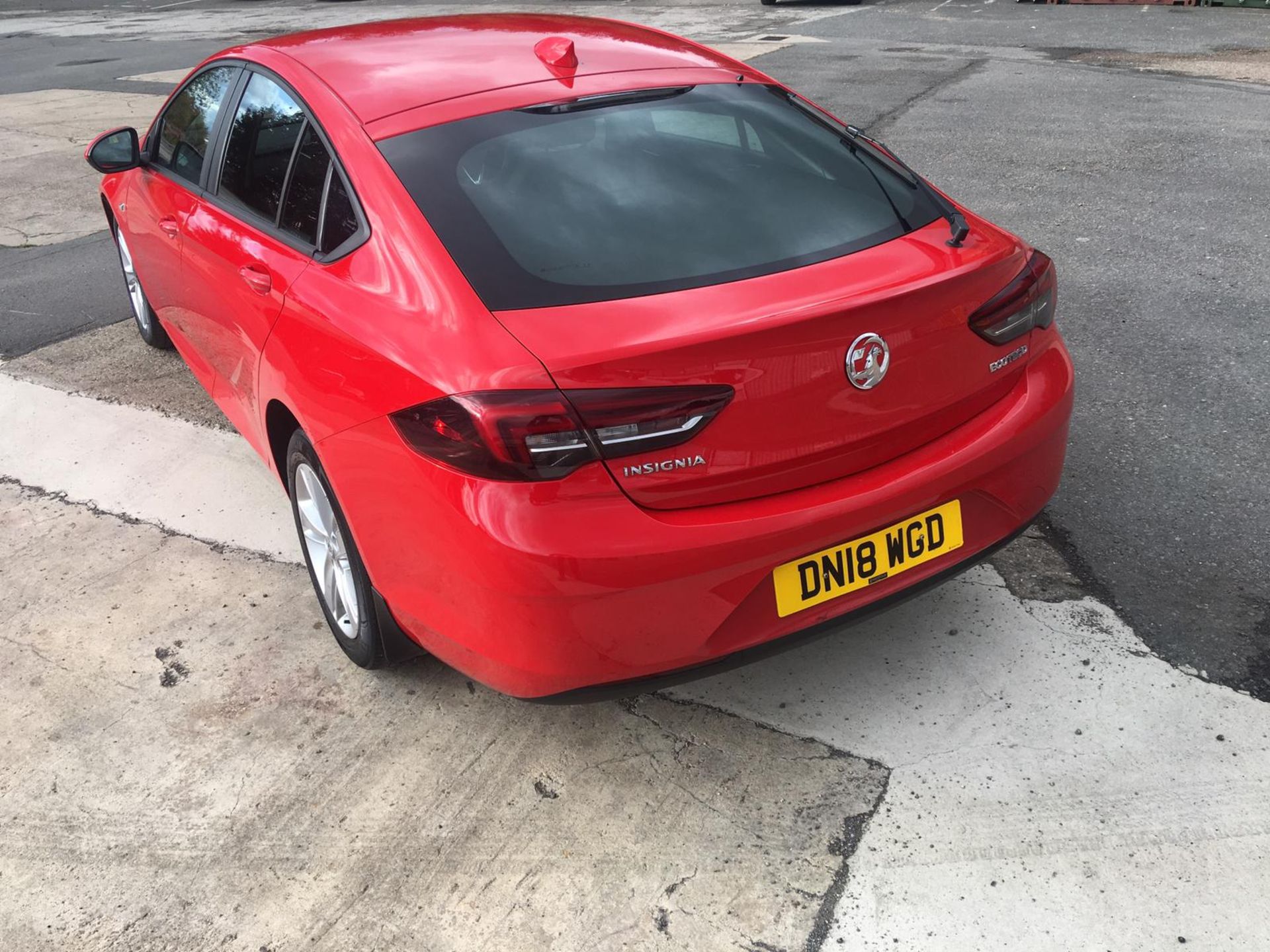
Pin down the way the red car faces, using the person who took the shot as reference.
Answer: facing away from the viewer and to the left of the viewer
